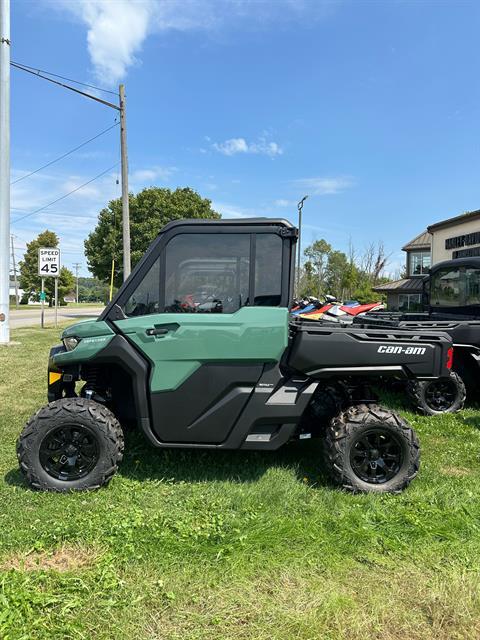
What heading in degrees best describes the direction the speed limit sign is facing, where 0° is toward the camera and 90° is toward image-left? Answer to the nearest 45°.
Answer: approximately 0°

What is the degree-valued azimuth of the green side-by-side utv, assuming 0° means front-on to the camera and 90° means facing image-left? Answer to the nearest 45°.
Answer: approximately 90°

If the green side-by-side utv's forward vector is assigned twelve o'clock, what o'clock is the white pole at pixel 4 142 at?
The white pole is roughly at 2 o'clock from the green side-by-side utv.

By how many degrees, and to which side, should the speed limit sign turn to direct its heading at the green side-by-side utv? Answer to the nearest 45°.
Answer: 0° — it already faces it

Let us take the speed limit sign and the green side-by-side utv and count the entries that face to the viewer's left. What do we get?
1

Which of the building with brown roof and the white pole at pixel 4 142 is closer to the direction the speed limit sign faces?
the white pole

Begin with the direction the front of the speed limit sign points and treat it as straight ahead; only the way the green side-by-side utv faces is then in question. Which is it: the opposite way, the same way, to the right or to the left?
to the right

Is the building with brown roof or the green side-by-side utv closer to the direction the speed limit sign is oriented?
the green side-by-side utv

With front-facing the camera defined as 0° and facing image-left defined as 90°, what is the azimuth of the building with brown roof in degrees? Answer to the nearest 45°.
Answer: approximately 45°

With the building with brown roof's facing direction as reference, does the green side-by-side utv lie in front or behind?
in front
